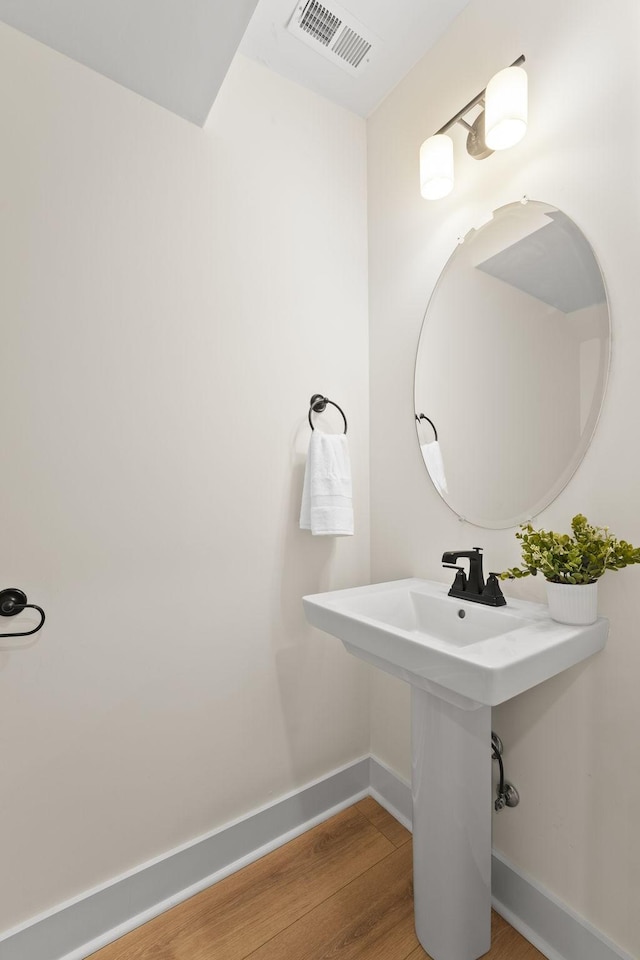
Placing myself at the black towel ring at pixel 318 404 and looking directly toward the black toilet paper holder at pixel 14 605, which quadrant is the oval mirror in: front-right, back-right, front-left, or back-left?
back-left

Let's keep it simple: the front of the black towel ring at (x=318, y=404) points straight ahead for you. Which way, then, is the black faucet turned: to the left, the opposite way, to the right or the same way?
to the right

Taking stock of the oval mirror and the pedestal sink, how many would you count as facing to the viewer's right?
0

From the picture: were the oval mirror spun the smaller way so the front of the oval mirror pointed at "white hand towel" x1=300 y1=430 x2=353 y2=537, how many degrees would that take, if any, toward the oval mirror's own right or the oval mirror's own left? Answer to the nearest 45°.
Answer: approximately 45° to the oval mirror's own right

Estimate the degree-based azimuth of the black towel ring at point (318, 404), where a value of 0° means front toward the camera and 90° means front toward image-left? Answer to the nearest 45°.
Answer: approximately 315°

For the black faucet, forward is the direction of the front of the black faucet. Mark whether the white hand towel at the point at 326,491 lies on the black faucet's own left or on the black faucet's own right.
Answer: on the black faucet's own right

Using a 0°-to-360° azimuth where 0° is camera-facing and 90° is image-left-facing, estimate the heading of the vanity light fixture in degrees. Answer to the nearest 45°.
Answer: approximately 45°
